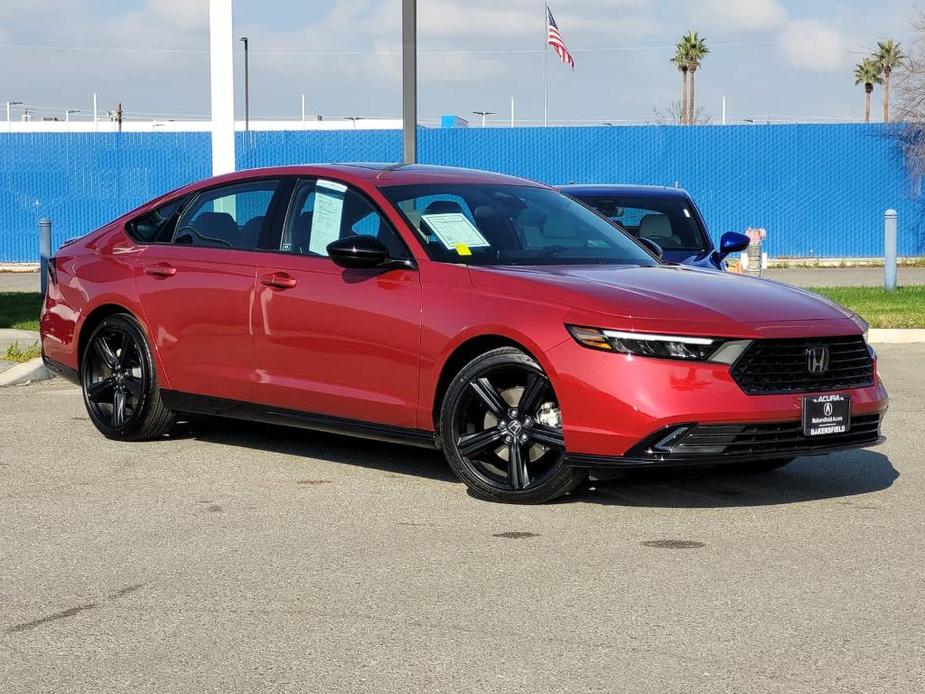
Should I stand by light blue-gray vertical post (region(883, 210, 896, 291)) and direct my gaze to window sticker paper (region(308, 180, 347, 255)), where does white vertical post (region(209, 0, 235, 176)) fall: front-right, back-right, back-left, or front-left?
front-right

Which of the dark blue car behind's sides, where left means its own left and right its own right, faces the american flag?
back

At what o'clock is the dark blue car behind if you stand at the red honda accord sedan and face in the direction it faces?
The dark blue car behind is roughly at 8 o'clock from the red honda accord sedan.

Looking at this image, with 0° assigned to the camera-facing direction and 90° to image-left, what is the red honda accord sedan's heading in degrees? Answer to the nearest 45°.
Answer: approximately 315°

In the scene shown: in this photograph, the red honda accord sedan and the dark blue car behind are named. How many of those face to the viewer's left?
0

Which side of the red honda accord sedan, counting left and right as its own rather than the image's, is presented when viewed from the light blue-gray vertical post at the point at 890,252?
left

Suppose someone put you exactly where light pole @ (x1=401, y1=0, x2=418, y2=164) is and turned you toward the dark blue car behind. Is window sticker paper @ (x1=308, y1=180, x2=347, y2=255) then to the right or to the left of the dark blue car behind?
right

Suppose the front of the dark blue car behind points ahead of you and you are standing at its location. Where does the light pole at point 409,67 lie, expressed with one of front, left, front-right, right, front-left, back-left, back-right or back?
back-right

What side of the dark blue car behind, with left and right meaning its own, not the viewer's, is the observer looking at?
front
